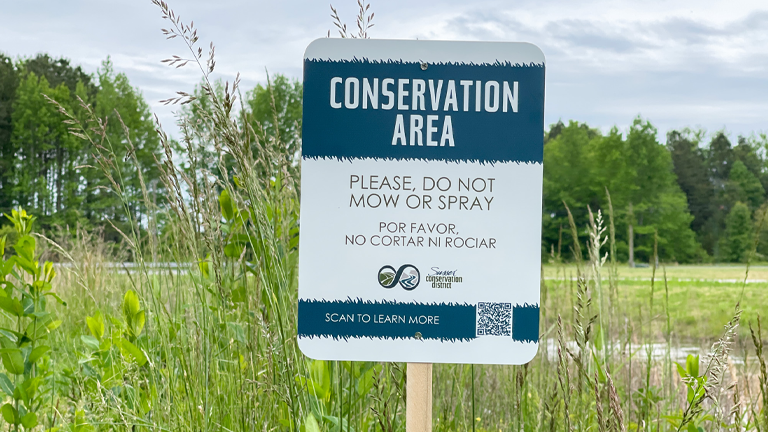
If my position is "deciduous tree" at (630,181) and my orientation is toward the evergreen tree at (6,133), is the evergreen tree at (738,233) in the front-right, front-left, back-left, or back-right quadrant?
back-left

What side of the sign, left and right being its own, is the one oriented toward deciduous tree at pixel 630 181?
back

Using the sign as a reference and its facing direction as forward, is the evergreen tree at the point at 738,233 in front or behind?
behind

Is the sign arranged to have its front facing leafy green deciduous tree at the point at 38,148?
no

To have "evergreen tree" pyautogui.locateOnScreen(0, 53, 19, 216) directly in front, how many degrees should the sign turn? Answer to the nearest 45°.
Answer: approximately 135° to its right

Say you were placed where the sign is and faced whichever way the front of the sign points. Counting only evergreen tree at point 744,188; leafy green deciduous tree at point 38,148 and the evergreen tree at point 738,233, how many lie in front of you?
0

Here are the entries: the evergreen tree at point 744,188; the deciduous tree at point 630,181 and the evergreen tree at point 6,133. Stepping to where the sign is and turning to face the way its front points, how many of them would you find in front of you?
0

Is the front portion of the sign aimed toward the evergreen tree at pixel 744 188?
no

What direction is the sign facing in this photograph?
toward the camera
